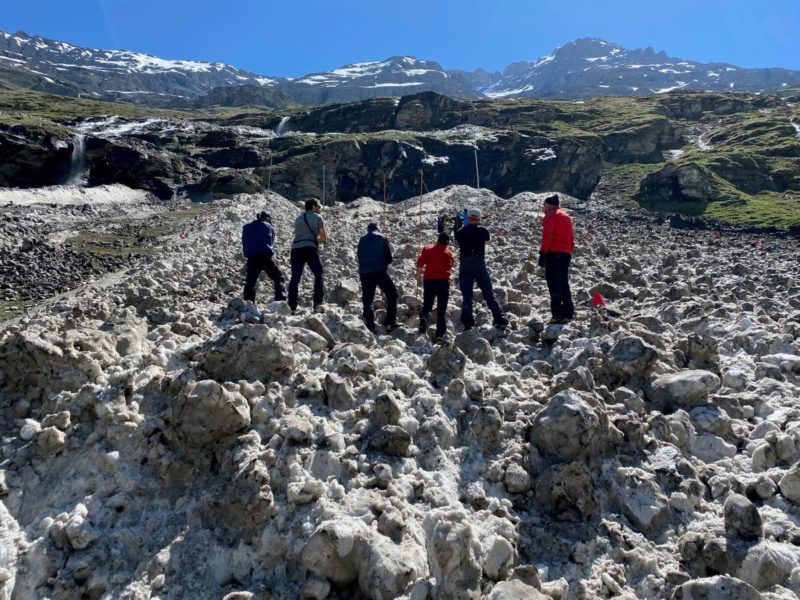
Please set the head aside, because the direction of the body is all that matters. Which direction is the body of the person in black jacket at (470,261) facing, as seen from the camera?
away from the camera

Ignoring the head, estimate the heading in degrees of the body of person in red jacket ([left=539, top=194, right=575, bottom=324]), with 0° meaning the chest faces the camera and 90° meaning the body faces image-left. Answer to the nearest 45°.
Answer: approximately 135°

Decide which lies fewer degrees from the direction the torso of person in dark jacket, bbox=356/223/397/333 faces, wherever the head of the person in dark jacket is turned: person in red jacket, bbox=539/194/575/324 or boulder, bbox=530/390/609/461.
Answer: the person in red jacket

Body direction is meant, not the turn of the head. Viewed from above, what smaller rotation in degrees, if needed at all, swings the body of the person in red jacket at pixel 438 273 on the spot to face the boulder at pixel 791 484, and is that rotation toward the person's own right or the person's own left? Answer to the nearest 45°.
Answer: approximately 135° to the person's own right

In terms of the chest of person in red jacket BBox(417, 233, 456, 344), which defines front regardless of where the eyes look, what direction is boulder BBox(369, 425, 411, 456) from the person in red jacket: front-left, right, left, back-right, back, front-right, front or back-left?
back

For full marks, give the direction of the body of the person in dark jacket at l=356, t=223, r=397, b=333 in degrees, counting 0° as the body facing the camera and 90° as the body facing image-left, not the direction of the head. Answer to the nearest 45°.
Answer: approximately 180°

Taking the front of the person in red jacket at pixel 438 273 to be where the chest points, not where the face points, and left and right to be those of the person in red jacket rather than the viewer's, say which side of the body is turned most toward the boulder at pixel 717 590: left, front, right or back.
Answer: back

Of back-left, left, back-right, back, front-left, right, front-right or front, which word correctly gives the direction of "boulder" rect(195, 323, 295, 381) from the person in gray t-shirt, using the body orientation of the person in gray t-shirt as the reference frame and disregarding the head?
back-right

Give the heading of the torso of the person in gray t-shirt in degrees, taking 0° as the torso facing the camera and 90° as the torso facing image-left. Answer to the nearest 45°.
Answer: approximately 225°

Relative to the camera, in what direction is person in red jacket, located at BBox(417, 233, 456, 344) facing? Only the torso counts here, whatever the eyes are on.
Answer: away from the camera

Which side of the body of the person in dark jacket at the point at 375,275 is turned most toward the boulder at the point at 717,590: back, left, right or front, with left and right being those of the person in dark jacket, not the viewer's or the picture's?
back

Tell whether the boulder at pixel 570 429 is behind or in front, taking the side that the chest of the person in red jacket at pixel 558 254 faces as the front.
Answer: behind

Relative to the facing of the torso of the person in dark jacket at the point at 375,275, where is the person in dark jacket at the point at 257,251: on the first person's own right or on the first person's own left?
on the first person's own left
